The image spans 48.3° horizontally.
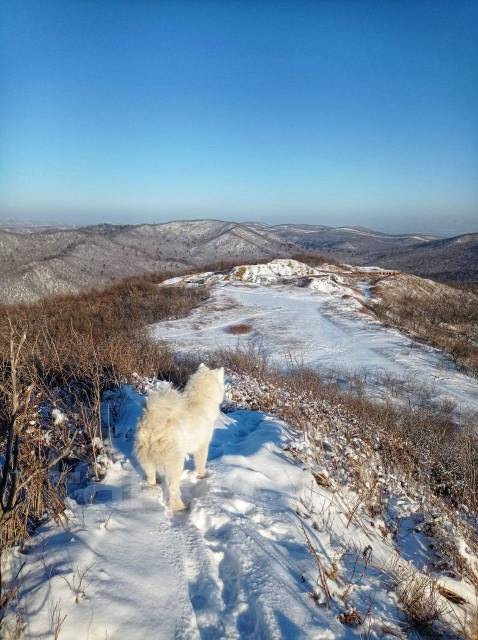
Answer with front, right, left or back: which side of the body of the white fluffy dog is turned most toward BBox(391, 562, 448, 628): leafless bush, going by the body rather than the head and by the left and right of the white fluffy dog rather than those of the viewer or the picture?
right

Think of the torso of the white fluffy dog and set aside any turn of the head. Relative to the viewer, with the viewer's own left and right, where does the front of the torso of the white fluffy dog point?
facing away from the viewer and to the right of the viewer
